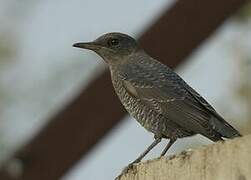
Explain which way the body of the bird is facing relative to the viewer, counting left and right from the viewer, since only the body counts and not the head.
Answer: facing to the left of the viewer
